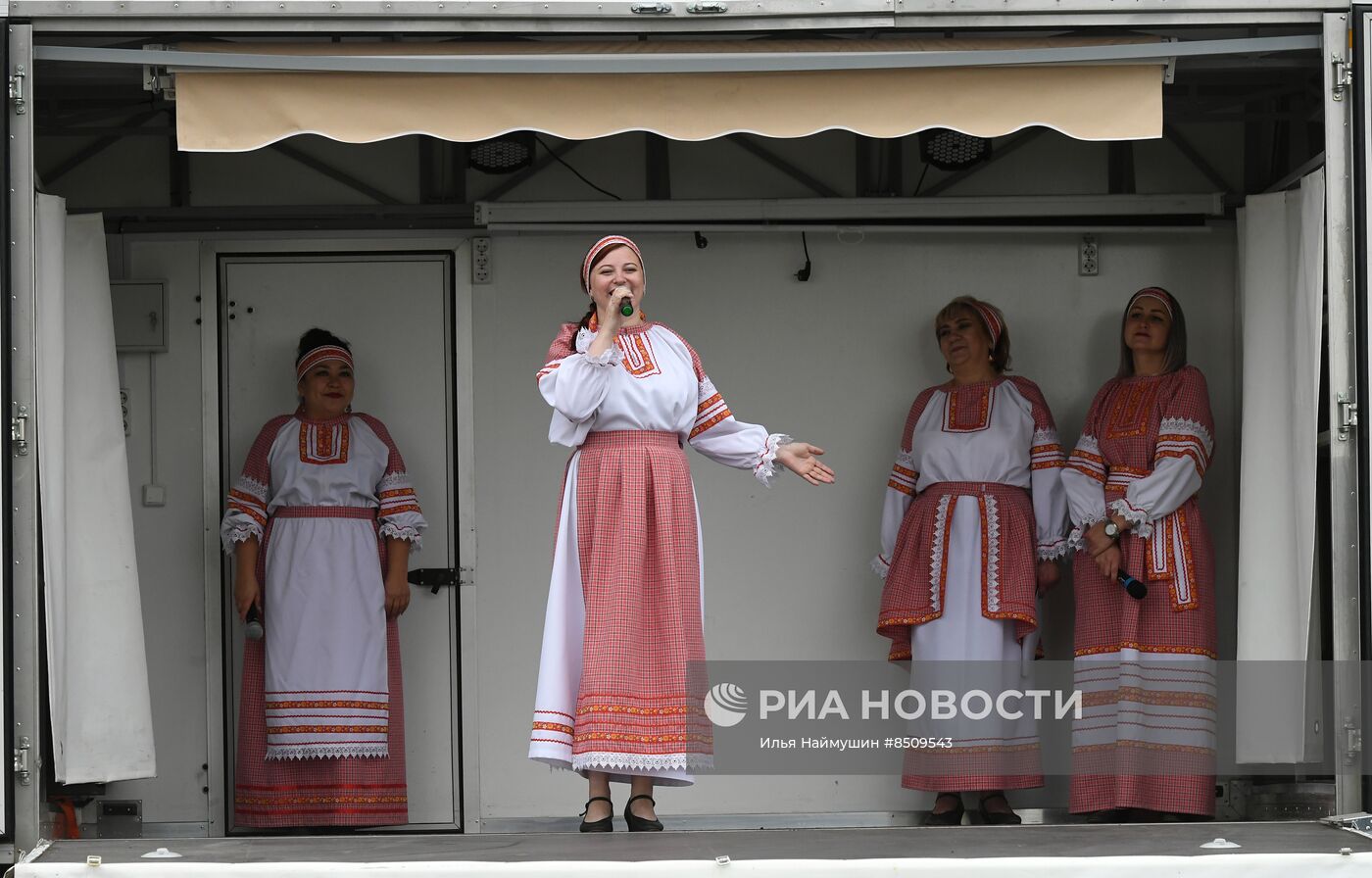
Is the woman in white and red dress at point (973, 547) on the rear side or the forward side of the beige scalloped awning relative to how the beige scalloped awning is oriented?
on the rear side

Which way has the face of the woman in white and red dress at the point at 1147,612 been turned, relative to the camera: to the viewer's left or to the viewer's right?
to the viewer's left

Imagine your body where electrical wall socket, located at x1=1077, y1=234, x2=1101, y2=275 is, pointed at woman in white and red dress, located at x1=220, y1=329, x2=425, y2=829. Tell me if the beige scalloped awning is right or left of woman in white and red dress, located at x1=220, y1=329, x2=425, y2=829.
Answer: left

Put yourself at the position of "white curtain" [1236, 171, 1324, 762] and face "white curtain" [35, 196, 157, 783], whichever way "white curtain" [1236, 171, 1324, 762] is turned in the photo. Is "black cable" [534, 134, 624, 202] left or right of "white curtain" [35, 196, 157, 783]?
right

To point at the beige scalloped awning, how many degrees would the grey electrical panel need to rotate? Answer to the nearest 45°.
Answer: approximately 45° to its left

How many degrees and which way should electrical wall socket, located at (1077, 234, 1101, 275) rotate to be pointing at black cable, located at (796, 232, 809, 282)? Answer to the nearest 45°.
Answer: approximately 90° to its right

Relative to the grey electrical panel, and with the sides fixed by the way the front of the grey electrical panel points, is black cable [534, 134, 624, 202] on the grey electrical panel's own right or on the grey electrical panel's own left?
on the grey electrical panel's own left
